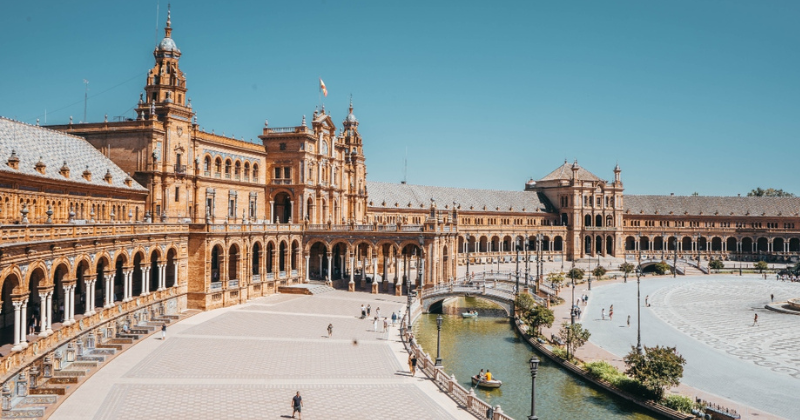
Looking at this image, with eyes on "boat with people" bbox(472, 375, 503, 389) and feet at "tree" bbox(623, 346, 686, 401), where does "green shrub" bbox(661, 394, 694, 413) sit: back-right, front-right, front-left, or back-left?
back-left

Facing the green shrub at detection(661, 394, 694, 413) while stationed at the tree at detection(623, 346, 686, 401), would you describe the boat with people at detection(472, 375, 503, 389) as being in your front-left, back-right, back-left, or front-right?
back-right

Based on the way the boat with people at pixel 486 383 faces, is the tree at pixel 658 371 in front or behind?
in front

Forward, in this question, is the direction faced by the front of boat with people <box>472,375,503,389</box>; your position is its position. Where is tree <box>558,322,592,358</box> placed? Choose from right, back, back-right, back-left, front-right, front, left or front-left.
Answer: front-left

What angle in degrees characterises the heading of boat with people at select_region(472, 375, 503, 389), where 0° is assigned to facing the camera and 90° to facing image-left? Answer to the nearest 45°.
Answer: approximately 270°

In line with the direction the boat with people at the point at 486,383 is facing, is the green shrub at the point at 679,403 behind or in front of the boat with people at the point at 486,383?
in front

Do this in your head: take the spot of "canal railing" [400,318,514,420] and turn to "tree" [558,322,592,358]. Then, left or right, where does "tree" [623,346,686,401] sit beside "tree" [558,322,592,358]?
right
